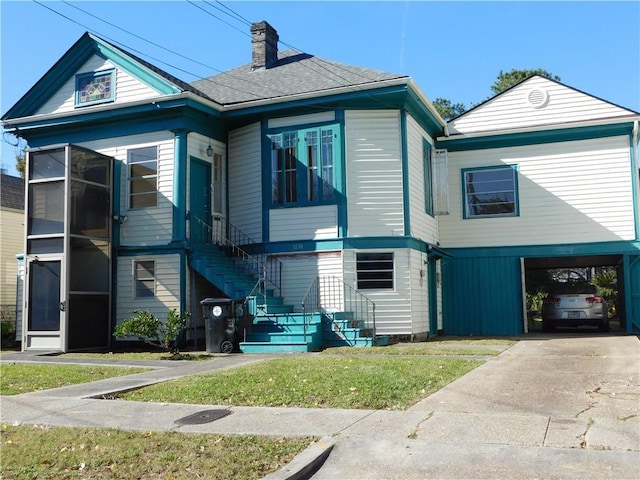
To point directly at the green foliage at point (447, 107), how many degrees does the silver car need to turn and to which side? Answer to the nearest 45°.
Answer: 0° — it already faces it

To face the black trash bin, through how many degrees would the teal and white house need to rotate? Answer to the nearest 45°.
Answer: approximately 45° to its right

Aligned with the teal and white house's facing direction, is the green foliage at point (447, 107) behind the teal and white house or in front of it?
behind

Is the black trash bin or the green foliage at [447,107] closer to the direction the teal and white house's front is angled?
the black trash bin

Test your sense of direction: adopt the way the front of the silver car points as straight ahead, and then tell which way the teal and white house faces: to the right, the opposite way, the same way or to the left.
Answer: the opposite way

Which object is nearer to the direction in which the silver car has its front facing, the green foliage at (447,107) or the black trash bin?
the green foliage

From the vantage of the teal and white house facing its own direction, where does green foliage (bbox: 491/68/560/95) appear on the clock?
The green foliage is roughly at 7 o'clock from the teal and white house.

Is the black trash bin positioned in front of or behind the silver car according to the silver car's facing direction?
behind

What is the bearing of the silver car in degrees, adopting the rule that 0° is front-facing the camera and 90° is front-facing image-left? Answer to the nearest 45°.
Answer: approximately 180°

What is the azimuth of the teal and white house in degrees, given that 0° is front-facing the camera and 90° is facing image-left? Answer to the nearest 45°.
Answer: approximately 0°

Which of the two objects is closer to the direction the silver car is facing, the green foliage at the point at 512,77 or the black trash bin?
the green foliage

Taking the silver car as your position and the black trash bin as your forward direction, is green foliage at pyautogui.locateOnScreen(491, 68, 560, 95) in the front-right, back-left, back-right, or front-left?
back-right
